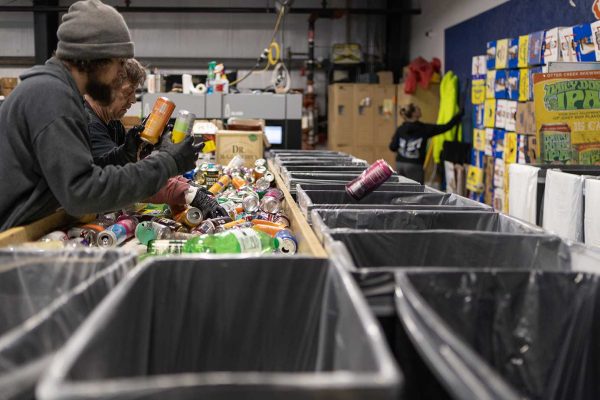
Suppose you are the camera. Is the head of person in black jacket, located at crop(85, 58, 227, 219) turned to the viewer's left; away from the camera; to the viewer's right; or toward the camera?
to the viewer's right

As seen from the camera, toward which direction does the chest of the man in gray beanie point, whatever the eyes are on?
to the viewer's right

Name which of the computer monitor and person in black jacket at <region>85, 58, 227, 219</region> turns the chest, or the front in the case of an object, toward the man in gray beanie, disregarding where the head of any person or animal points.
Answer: the computer monitor

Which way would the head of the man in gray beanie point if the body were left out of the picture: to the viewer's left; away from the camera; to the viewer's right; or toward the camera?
to the viewer's right

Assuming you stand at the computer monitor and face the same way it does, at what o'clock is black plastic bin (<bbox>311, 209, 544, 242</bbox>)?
The black plastic bin is roughly at 12 o'clock from the computer monitor.

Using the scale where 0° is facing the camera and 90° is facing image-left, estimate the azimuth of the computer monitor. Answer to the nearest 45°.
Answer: approximately 0°

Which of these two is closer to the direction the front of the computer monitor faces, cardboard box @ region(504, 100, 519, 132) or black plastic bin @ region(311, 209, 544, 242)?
the black plastic bin

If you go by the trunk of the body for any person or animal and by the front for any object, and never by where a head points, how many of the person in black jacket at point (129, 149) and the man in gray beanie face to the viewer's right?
2

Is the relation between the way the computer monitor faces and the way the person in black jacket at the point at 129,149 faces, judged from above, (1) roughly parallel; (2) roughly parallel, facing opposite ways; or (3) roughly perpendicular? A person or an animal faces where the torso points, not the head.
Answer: roughly perpendicular

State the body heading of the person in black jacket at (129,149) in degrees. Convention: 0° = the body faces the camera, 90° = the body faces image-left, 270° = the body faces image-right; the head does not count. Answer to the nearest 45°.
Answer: approximately 270°
